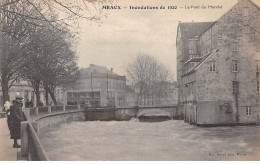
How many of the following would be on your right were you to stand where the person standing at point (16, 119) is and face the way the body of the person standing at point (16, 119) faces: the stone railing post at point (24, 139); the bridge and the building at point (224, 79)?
1

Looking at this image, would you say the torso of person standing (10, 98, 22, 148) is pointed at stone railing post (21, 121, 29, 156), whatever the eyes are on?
no

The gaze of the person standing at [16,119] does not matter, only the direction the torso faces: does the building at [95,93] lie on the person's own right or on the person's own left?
on the person's own left

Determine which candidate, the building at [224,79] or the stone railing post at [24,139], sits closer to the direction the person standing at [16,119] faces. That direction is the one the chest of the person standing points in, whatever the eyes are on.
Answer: the building
